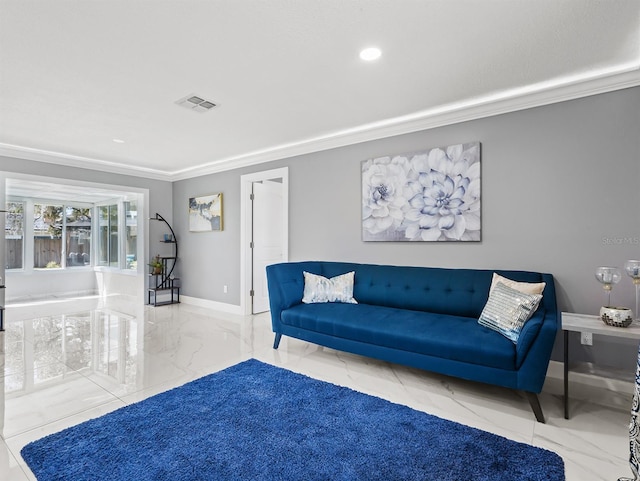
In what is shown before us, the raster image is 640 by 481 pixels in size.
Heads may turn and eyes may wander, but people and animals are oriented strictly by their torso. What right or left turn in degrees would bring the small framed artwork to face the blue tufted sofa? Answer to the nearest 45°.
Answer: approximately 90° to its left

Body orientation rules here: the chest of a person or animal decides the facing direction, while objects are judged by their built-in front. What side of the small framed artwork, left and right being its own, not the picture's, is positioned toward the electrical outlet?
left

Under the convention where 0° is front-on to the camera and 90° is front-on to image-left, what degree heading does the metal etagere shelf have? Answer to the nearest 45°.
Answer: approximately 0°

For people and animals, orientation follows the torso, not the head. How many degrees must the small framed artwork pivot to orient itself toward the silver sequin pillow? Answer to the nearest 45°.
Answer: approximately 90° to its left

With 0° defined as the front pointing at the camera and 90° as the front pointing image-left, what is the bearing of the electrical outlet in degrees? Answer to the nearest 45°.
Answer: approximately 0°

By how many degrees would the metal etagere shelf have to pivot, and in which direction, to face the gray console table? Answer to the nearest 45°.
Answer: approximately 45° to its left

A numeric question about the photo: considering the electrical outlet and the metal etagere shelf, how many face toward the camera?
2

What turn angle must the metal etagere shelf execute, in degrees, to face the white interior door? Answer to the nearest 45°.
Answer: approximately 45° to its left

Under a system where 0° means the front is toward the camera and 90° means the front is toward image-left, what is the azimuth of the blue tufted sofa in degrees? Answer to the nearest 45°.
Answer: approximately 45°

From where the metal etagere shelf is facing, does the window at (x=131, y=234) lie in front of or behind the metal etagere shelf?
behind

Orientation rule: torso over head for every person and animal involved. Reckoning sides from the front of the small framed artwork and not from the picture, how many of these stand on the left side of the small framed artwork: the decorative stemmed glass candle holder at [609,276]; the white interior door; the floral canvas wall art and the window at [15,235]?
3
